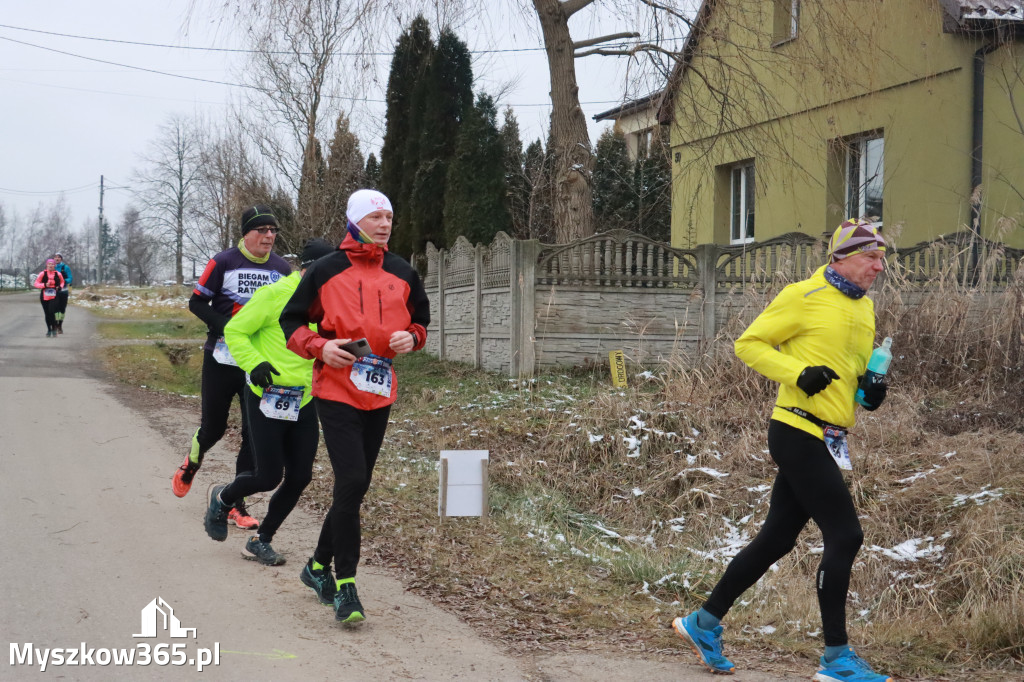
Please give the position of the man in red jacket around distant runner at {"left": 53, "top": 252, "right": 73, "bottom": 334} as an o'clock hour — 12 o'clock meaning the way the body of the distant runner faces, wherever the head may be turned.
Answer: The man in red jacket is roughly at 12 o'clock from the distant runner.

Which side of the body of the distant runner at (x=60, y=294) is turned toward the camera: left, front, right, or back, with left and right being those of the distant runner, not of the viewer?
front

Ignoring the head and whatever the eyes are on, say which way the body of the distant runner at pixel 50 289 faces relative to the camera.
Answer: toward the camera

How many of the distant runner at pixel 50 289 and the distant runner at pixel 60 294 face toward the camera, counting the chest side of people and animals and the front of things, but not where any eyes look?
2

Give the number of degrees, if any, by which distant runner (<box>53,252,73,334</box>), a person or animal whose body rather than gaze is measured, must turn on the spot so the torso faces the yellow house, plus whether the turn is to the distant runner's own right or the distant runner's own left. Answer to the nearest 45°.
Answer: approximately 45° to the distant runner's own left

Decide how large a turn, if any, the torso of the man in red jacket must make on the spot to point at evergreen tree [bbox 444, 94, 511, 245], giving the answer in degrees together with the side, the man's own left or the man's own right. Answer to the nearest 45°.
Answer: approximately 135° to the man's own left

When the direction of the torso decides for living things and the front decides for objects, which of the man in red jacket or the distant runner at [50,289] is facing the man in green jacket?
the distant runner

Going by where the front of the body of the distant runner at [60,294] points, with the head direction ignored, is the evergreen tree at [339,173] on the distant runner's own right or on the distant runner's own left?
on the distant runner's own left

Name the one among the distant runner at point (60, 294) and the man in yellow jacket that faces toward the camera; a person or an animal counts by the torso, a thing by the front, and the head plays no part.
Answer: the distant runner

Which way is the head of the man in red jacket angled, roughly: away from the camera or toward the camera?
toward the camera

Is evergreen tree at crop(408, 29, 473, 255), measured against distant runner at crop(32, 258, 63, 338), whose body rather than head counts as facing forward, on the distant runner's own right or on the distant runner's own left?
on the distant runner's own left

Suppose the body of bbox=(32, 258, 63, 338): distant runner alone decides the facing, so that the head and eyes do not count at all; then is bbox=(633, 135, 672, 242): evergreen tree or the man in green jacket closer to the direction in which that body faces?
the man in green jacket

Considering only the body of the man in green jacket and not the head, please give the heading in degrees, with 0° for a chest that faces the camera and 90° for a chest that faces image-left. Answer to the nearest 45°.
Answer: approximately 315°

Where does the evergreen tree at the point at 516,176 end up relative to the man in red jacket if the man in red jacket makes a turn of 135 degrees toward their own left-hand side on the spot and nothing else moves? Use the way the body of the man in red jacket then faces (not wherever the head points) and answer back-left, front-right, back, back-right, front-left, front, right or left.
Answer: front
